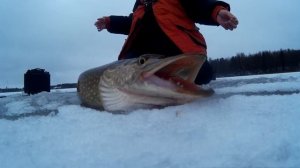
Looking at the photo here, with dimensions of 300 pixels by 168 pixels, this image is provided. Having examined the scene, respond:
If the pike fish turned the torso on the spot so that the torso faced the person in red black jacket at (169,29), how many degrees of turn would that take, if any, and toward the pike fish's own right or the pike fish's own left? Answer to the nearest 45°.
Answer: approximately 90° to the pike fish's own left

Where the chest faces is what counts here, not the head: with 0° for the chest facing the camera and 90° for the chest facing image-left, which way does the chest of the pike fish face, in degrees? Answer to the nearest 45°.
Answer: approximately 270°
